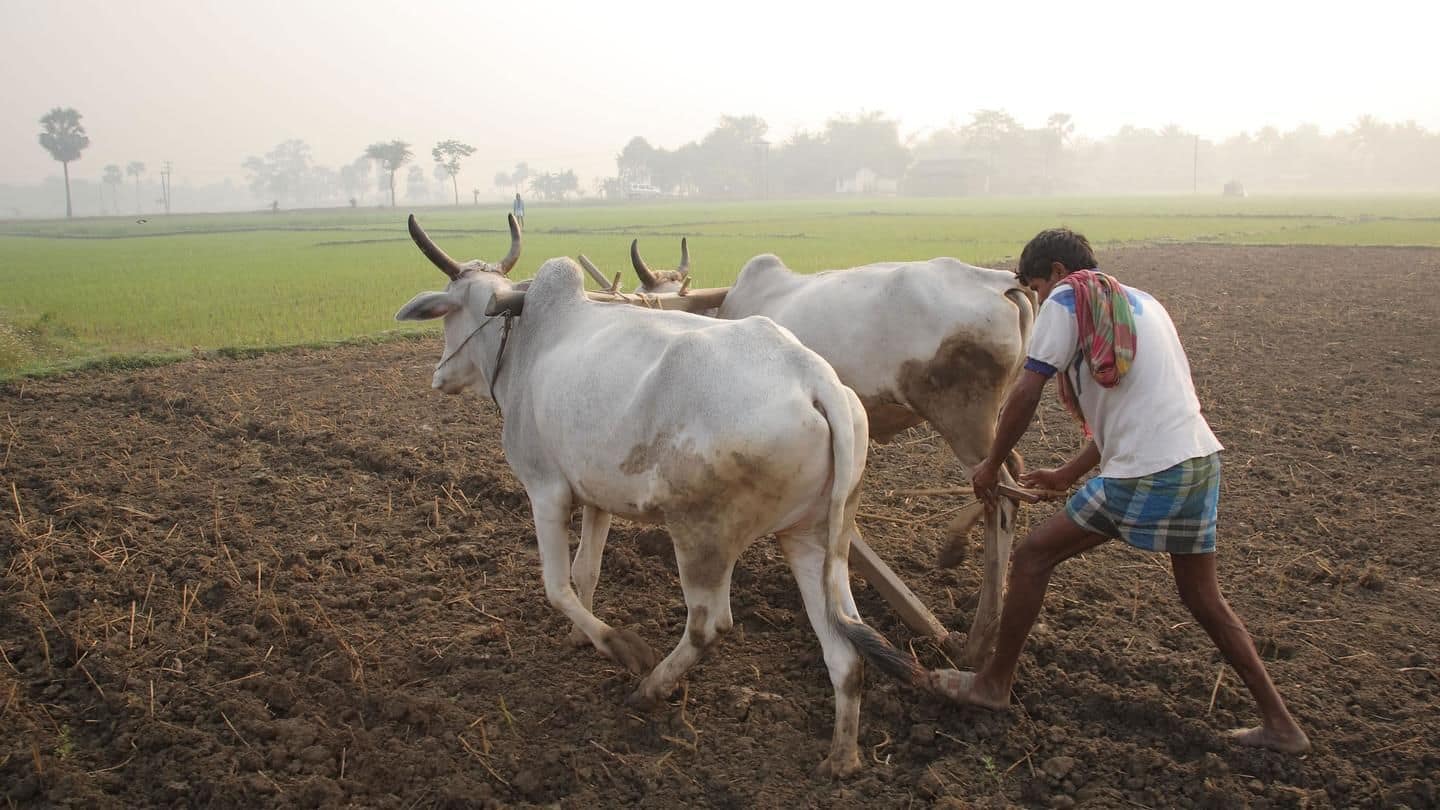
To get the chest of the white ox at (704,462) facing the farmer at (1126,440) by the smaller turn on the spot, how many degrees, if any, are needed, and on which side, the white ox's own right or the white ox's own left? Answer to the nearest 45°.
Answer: approximately 135° to the white ox's own right

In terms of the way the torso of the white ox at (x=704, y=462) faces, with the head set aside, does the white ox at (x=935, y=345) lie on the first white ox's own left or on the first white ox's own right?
on the first white ox's own right

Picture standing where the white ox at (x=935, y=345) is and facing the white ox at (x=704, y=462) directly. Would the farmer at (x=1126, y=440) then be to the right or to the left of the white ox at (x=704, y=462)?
left

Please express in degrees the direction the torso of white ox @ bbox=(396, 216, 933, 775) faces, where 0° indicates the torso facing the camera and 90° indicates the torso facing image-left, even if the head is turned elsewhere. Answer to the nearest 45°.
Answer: approximately 135°
